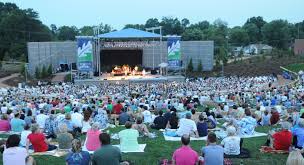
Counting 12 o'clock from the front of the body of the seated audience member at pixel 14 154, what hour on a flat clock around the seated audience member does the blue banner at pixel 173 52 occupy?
The blue banner is roughly at 1 o'clock from the seated audience member.

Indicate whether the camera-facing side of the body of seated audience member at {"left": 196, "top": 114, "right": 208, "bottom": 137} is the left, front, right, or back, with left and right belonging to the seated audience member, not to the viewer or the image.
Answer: back

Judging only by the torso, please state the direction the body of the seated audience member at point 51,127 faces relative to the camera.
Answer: away from the camera

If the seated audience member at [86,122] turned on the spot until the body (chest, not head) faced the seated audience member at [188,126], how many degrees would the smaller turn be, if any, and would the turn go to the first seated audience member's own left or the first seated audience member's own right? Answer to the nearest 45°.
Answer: approximately 135° to the first seated audience member's own right

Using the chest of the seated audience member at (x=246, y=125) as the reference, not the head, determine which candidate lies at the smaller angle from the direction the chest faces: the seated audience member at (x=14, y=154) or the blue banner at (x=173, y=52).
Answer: the blue banner

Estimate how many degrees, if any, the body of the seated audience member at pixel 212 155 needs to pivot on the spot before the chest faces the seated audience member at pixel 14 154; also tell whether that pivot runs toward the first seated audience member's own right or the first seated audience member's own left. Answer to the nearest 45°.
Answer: approximately 90° to the first seated audience member's own left

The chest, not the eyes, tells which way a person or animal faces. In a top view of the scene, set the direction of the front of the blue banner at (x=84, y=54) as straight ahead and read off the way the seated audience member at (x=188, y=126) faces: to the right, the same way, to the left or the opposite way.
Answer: the opposite way

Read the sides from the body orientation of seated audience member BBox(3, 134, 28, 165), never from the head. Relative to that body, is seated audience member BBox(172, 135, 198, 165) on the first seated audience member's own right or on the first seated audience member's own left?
on the first seated audience member's own right

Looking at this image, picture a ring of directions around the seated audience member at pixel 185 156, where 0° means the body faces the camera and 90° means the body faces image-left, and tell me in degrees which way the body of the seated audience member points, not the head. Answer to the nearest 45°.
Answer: approximately 180°

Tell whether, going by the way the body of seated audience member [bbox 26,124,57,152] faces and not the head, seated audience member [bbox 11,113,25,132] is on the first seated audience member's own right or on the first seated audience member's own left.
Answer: on the first seated audience member's own left

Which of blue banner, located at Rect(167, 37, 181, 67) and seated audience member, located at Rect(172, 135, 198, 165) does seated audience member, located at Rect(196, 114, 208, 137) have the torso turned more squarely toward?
the blue banner

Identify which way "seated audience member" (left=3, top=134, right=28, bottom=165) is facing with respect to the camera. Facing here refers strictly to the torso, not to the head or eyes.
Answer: away from the camera

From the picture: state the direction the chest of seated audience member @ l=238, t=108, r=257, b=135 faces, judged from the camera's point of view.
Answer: away from the camera

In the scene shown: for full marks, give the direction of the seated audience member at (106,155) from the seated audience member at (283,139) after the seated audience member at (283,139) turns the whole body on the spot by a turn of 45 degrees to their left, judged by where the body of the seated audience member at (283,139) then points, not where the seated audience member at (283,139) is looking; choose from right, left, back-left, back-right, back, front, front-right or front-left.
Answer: front-left

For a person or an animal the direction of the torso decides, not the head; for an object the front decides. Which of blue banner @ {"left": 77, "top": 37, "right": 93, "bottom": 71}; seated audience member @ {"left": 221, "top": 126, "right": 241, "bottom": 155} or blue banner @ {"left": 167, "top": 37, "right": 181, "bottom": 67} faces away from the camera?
the seated audience member

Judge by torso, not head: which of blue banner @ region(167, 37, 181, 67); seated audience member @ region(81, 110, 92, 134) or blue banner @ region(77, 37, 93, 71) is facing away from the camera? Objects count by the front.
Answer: the seated audience member

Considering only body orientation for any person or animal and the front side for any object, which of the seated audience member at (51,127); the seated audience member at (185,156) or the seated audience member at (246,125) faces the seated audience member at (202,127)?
the seated audience member at (185,156)
